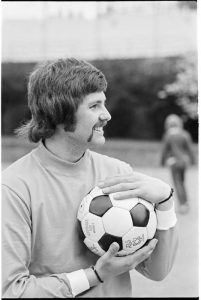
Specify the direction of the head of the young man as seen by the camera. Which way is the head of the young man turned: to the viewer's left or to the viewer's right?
to the viewer's right

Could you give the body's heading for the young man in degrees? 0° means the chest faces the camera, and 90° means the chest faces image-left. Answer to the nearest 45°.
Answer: approximately 315°

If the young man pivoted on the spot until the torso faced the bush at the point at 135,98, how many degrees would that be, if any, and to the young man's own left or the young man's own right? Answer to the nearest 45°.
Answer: approximately 135° to the young man's own left

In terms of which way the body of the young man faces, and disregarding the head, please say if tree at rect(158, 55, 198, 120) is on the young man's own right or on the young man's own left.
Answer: on the young man's own left

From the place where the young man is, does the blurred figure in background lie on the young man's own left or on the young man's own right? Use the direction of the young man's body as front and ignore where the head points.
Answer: on the young man's own left
